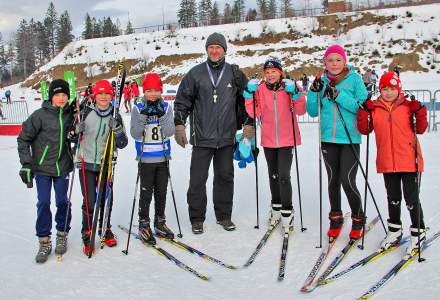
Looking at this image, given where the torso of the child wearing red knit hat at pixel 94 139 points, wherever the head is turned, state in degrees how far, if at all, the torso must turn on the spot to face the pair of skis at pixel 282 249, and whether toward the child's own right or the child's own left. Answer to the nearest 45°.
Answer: approximately 90° to the child's own left

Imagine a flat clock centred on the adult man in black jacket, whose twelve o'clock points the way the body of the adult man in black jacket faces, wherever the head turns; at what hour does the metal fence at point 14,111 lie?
The metal fence is roughly at 5 o'clock from the adult man in black jacket.

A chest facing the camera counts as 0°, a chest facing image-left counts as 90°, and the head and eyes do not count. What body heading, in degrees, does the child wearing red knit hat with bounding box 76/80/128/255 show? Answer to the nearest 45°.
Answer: approximately 0°

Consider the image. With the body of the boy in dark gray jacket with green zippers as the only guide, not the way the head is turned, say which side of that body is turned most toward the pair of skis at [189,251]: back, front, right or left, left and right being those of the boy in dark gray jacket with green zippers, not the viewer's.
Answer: left

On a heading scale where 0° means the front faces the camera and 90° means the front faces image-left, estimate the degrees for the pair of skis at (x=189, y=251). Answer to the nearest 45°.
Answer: approximately 315°

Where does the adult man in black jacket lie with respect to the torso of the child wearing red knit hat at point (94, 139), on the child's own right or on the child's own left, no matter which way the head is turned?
on the child's own left

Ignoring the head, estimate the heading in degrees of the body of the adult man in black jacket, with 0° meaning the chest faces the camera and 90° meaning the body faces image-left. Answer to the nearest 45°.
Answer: approximately 0°

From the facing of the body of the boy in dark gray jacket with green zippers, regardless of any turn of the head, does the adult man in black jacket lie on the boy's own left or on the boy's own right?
on the boy's own left
